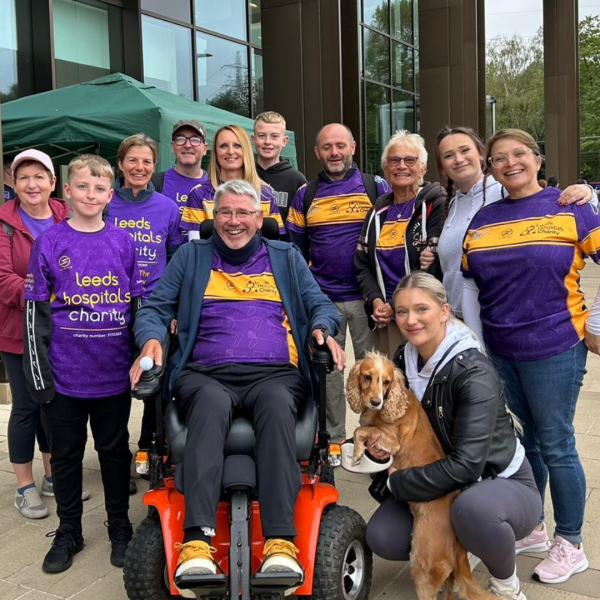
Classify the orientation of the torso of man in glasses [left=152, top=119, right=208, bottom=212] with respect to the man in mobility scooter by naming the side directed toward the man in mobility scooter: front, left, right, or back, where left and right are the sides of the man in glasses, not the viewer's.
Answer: front

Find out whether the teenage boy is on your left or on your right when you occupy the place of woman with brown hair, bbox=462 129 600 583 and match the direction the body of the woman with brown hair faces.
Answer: on your right

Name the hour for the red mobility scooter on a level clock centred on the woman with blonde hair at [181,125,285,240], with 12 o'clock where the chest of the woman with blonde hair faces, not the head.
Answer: The red mobility scooter is roughly at 12 o'clock from the woman with blonde hair.

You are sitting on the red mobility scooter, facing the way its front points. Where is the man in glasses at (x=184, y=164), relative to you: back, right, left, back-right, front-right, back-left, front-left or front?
back

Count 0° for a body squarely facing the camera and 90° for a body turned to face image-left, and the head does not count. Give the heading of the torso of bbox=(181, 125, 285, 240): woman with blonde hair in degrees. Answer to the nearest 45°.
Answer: approximately 0°

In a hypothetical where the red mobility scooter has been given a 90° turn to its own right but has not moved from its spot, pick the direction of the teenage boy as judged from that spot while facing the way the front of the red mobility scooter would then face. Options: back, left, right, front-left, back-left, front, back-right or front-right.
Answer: right

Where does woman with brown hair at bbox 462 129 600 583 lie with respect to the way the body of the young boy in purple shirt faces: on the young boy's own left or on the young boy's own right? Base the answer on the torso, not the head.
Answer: on the young boy's own left

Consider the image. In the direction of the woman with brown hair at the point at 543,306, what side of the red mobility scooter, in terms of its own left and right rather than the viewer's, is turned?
left

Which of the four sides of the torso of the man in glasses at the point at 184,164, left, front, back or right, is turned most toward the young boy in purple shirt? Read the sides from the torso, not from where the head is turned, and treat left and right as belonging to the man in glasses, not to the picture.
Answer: front

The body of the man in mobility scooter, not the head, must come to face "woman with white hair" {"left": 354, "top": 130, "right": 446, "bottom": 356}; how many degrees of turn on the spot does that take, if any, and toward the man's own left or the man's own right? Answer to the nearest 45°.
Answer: approximately 135° to the man's own left

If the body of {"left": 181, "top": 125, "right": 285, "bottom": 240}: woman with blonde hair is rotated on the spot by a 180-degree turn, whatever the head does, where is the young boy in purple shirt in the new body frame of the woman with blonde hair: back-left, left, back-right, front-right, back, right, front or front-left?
back-left

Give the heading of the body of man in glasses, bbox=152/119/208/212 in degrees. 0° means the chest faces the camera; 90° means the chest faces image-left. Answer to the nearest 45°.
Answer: approximately 0°
